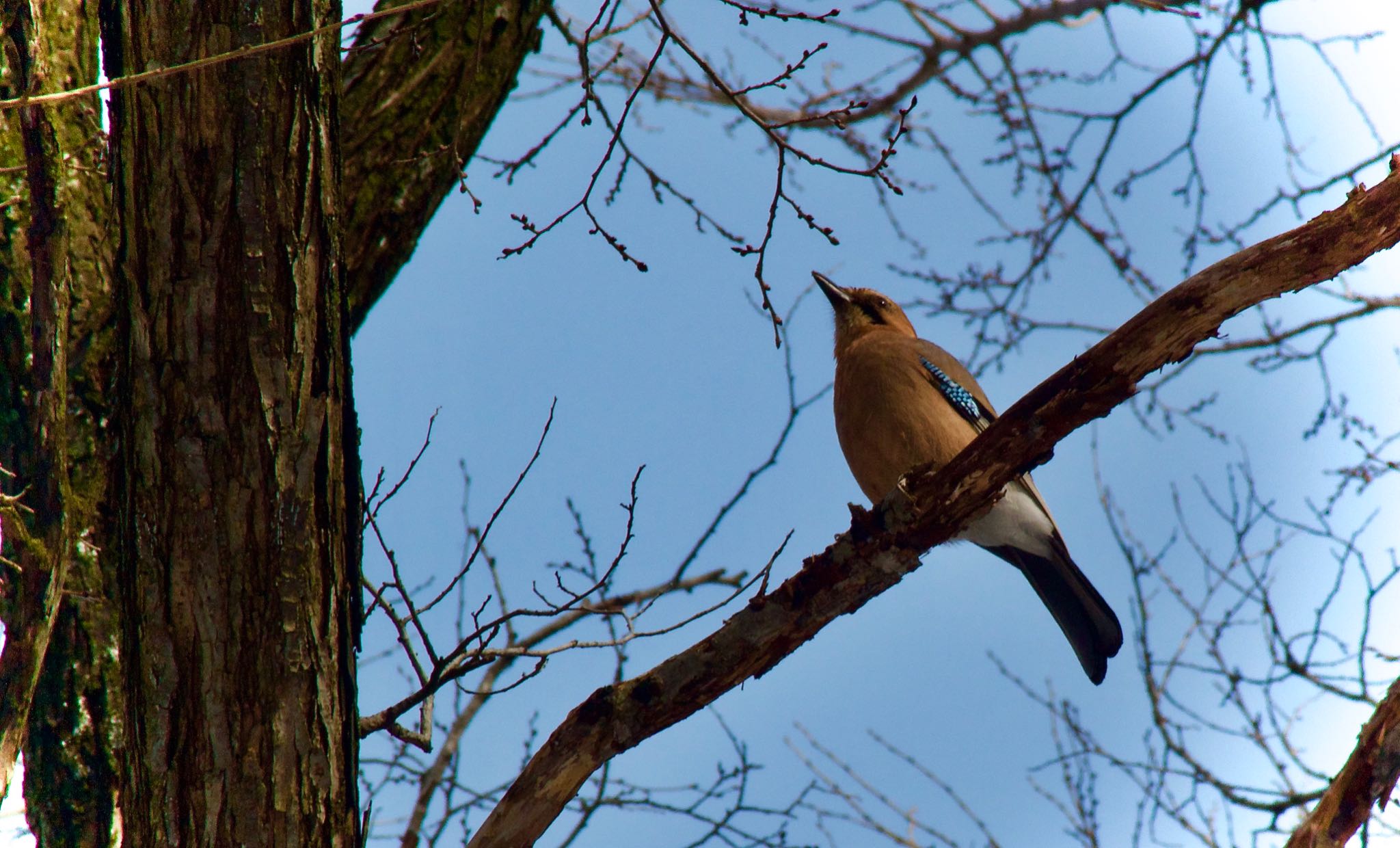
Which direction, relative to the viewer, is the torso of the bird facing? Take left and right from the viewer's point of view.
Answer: facing the viewer and to the left of the viewer

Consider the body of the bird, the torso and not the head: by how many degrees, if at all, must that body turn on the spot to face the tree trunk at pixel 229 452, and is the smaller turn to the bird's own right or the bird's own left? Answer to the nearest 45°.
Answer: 0° — it already faces it
